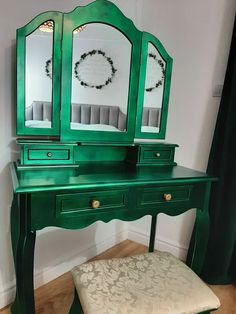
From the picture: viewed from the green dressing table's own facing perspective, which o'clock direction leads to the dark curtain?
The dark curtain is roughly at 10 o'clock from the green dressing table.

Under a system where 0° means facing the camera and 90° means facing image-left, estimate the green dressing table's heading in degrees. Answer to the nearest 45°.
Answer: approximately 315°
